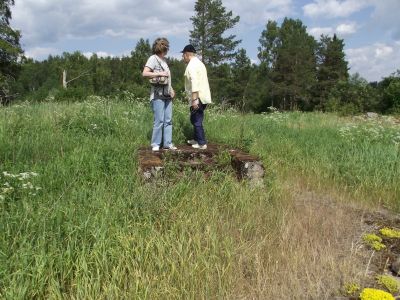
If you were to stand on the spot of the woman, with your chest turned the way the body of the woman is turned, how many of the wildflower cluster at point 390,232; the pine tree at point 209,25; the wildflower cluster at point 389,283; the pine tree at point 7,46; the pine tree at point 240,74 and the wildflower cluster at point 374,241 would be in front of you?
3

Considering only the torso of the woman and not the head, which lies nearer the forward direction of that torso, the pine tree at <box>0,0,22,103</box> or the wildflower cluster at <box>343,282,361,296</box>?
the wildflower cluster

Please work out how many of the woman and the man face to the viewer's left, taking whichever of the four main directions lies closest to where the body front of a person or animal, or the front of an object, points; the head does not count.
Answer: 1

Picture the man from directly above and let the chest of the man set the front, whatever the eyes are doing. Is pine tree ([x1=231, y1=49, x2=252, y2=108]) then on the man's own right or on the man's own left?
on the man's own right

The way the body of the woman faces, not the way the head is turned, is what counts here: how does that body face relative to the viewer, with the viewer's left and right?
facing the viewer and to the right of the viewer

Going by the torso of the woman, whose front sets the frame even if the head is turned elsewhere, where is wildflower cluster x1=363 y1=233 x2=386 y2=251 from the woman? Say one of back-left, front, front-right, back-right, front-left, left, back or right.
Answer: front

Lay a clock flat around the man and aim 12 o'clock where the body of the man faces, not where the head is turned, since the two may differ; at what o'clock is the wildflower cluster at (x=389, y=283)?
The wildflower cluster is roughly at 8 o'clock from the man.

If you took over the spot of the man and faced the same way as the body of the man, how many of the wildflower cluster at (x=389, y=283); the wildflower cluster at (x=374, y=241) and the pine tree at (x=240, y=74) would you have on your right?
1

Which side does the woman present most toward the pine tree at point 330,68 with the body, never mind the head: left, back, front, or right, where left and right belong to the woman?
left

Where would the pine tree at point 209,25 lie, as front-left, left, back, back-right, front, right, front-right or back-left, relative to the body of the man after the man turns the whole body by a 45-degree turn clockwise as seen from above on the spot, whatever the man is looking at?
front-right

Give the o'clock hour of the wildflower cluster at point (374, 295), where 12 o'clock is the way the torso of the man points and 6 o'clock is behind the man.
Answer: The wildflower cluster is roughly at 8 o'clock from the man.

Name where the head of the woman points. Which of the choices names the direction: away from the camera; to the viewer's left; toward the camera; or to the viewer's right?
to the viewer's right

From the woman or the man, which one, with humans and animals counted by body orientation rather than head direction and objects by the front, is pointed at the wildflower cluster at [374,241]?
the woman

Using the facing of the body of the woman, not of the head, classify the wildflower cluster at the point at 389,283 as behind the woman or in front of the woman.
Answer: in front

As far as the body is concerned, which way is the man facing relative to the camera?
to the viewer's left

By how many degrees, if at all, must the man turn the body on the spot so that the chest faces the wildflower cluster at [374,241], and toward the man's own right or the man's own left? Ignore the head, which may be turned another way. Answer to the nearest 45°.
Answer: approximately 135° to the man's own left
